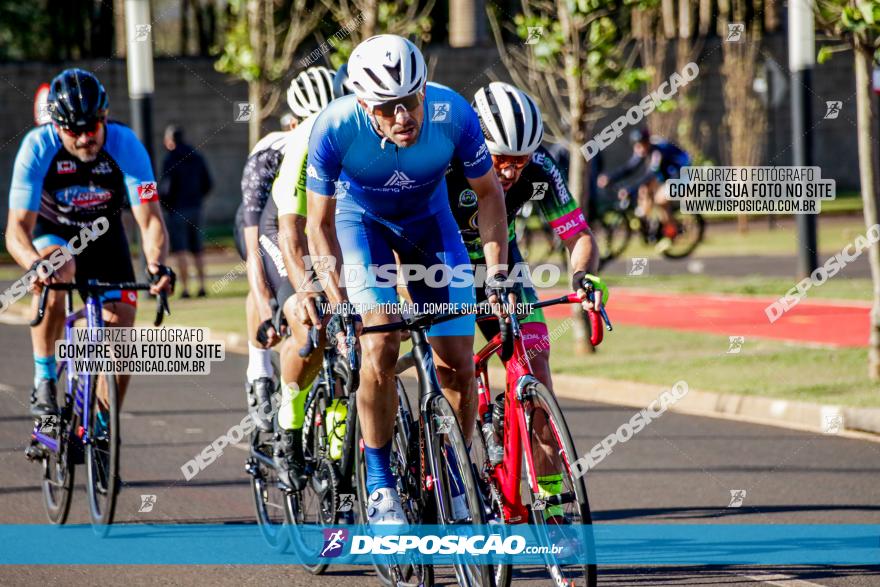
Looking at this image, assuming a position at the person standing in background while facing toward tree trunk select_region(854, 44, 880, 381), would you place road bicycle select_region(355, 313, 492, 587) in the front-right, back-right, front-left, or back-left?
front-right

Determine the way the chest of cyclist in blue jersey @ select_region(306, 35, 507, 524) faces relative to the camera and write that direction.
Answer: toward the camera

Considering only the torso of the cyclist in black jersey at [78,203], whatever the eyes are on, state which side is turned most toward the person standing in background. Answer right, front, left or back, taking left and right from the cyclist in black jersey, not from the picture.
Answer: back

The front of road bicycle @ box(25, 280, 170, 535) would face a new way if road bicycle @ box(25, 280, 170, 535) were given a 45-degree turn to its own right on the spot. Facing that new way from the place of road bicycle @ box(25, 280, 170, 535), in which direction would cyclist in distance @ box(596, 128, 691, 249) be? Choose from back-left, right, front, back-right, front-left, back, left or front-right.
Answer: back

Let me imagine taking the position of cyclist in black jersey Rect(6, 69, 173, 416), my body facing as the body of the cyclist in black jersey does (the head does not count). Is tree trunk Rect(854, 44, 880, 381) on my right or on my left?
on my left

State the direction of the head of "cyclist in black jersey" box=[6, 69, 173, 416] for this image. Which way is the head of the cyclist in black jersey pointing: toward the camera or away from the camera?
toward the camera

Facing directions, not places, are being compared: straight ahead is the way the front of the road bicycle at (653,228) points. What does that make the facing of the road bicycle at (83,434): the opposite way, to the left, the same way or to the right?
to the left

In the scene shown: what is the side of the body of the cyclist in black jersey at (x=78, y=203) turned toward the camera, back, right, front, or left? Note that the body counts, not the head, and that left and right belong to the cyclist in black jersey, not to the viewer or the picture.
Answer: front

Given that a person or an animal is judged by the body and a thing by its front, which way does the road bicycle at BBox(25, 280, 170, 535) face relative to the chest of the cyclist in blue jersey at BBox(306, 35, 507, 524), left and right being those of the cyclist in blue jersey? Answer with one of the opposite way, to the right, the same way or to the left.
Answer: the same way

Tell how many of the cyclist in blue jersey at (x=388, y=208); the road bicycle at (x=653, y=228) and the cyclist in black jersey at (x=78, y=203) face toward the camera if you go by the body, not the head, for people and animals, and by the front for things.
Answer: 2

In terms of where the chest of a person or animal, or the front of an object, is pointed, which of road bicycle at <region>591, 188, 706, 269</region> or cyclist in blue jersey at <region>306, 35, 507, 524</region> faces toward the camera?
the cyclist in blue jersey

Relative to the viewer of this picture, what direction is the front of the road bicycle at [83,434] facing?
facing the viewer

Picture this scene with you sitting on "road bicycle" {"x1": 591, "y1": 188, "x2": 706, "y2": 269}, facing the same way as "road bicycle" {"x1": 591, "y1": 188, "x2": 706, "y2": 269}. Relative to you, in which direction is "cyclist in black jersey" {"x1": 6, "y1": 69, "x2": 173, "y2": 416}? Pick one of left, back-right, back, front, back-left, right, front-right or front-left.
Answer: left

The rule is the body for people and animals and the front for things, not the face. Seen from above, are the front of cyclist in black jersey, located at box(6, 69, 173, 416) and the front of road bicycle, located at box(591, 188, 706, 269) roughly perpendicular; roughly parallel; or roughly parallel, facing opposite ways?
roughly perpendicular

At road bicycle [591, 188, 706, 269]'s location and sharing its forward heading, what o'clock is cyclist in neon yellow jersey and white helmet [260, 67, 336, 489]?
The cyclist in neon yellow jersey and white helmet is roughly at 9 o'clock from the road bicycle.

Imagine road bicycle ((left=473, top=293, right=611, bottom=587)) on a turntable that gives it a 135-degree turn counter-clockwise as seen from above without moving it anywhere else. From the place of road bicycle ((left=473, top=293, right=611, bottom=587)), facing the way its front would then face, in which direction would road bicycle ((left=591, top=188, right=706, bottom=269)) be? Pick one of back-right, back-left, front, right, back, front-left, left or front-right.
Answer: front

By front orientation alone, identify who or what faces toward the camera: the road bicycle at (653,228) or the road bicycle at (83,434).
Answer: the road bicycle at (83,434)

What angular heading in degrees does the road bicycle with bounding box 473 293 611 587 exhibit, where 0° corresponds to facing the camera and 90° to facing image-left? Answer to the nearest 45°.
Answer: approximately 315°

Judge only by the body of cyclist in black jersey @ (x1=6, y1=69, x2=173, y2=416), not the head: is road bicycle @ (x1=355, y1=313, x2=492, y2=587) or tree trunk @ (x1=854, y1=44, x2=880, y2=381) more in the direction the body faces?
the road bicycle
